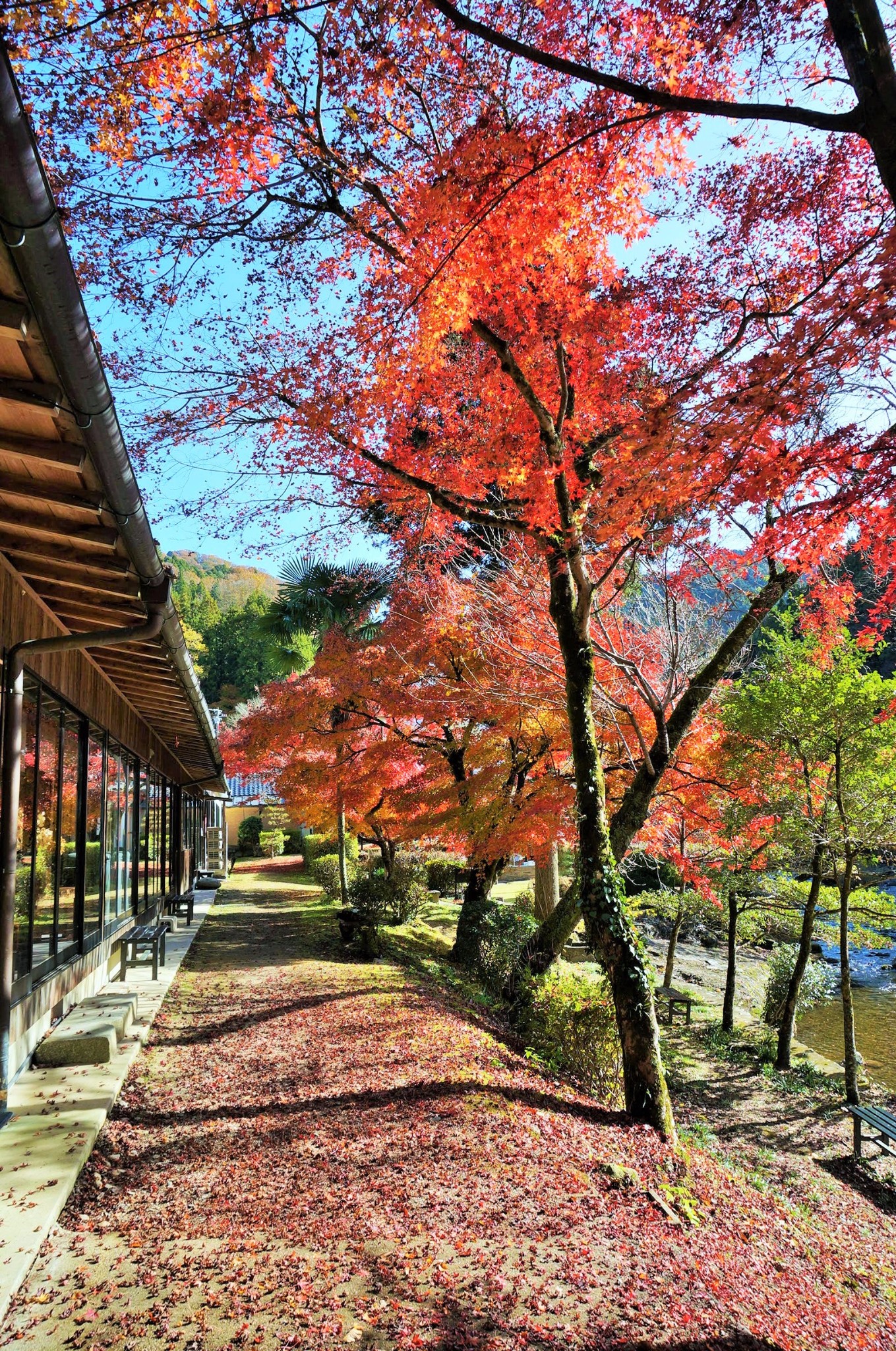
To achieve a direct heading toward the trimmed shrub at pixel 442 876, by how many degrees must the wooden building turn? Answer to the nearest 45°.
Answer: approximately 45° to its left

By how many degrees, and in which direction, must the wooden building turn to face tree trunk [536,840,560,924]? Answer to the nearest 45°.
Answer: approximately 45° to its left

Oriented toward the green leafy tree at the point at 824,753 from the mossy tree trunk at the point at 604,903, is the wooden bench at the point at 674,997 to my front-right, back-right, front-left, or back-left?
front-left

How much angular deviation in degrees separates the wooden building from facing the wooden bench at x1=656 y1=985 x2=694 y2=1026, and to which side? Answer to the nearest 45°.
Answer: approximately 45° to its left

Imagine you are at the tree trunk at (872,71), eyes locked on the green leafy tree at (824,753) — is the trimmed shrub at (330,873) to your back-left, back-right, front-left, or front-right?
front-left

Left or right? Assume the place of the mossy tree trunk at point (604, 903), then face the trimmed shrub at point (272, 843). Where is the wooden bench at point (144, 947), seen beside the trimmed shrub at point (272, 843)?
left

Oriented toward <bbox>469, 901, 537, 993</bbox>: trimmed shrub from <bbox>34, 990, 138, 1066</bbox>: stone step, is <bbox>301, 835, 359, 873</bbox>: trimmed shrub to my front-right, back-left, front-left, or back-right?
front-left

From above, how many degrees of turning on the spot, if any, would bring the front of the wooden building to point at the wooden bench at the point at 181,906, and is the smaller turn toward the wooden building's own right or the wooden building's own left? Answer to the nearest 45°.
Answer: approximately 90° to the wooden building's own left

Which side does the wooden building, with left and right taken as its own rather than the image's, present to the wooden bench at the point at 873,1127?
front

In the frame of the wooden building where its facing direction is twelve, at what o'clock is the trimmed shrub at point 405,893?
The trimmed shrub is roughly at 10 o'clock from the wooden building.

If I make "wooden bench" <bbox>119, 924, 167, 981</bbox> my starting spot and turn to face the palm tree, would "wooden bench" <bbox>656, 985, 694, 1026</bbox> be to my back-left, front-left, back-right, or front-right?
front-right

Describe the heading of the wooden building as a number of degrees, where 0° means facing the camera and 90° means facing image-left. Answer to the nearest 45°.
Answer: approximately 270°
